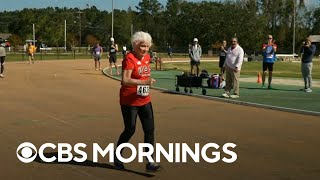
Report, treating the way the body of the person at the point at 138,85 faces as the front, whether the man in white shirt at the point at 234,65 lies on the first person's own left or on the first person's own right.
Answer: on the first person's own left

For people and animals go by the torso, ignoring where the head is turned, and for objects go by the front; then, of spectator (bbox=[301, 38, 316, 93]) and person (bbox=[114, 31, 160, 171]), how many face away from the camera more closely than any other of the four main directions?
0

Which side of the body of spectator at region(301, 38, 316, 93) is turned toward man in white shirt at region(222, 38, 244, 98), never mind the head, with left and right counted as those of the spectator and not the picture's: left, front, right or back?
front

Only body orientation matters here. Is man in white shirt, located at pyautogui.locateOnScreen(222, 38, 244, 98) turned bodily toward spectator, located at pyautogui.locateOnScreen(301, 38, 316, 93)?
no

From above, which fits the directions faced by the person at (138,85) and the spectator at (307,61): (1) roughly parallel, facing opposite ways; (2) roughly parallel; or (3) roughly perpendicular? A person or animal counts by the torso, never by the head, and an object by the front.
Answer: roughly perpendicular

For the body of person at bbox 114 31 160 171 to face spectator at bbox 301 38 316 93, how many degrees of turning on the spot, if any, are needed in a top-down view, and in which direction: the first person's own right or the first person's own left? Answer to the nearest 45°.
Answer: approximately 90° to the first person's own left

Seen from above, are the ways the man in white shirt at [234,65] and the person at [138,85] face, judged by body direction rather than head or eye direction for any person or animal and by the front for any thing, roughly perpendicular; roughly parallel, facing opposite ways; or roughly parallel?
roughly perpendicular

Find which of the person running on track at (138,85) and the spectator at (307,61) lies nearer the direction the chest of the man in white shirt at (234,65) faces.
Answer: the person running on track

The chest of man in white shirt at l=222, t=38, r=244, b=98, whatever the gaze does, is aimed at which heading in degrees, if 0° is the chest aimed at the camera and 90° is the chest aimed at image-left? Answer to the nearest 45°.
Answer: approximately 45°

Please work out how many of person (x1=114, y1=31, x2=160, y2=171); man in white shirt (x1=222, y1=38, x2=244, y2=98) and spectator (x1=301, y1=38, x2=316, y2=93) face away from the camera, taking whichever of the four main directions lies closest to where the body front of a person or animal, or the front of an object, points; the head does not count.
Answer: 0

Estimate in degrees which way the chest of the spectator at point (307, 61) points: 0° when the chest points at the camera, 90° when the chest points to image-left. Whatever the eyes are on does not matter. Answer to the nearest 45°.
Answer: approximately 45°

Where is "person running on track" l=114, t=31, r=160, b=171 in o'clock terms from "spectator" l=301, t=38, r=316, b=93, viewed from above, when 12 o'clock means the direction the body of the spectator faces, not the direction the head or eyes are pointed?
The person running on track is roughly at 11 o'clock from the spectator.

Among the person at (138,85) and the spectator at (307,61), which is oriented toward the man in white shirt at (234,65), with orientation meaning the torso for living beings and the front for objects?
the spectator

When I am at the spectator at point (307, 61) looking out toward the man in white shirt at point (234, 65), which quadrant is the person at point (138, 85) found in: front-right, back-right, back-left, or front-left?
front-left

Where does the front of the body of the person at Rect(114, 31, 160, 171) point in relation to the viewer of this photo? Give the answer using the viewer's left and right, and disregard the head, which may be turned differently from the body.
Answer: facing the viewer and to the right of the viewer

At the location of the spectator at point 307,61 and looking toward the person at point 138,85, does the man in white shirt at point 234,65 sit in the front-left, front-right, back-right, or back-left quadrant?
front-right
